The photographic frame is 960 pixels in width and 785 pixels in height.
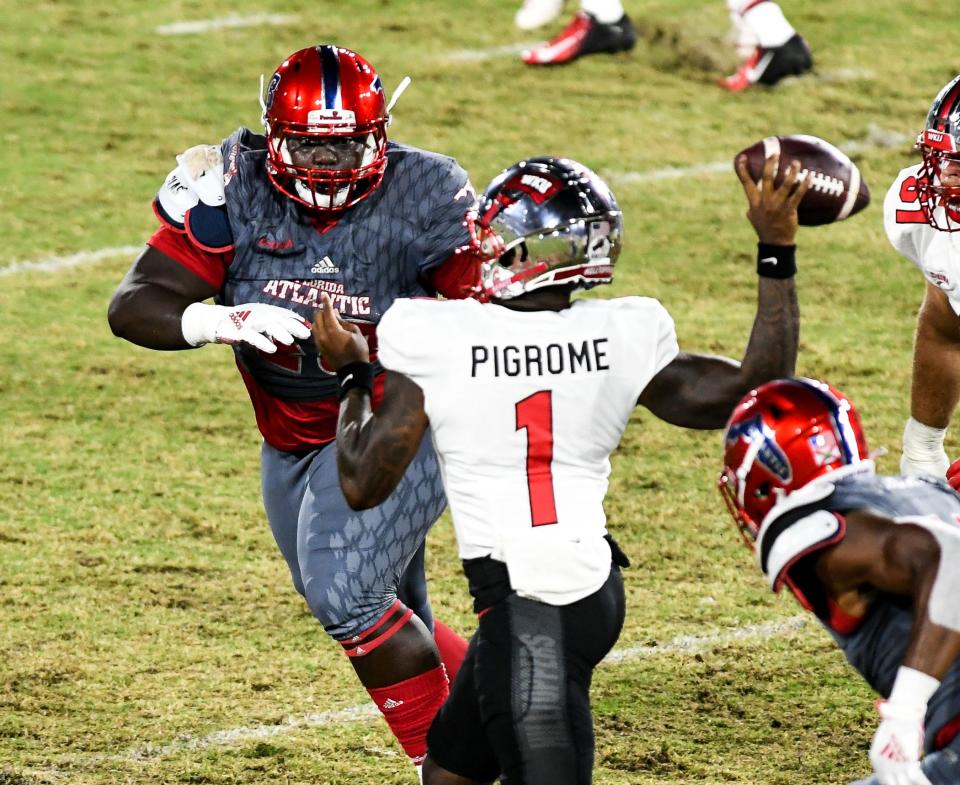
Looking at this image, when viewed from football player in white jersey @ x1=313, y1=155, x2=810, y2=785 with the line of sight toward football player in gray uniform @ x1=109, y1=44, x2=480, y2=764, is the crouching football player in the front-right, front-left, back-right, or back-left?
back-right

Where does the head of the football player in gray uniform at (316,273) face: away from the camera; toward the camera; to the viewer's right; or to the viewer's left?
toward the camera

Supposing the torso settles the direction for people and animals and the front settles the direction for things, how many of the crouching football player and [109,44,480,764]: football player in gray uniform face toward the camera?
1

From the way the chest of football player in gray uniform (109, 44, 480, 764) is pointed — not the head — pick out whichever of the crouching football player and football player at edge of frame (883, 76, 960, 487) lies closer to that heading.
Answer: the crouching football player

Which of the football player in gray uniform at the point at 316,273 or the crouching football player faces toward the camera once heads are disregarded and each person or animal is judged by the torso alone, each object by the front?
the football player in gray uniform

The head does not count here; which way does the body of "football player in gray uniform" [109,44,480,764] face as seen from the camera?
toward the camera

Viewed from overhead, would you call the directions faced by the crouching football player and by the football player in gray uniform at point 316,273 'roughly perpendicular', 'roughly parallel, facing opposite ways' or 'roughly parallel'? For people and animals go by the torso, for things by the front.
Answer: roughly perpendicular

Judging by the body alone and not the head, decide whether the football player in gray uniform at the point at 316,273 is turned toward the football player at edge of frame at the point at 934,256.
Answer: no

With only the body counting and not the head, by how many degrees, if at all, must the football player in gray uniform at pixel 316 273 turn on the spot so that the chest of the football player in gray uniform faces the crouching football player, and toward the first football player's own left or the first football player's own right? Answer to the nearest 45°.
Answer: approximately 45° to the first football player's own left

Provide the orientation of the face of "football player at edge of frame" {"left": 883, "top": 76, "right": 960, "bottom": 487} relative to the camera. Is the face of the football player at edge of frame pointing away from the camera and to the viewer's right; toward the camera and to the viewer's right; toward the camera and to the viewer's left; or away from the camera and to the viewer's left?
toward the camera and to the viewer's left

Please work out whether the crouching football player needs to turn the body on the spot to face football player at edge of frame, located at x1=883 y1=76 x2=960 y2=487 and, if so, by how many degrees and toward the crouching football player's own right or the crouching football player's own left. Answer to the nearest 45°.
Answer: approximately 90° to the crouching football player's own right

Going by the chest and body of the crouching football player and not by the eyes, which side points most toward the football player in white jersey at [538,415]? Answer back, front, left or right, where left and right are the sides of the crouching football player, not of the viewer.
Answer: front

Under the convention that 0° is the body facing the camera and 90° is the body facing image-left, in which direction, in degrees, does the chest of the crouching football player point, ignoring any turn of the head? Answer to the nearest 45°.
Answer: approximately 90°

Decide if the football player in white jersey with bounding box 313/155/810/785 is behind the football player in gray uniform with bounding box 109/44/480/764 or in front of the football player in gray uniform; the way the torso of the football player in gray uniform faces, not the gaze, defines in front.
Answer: in front

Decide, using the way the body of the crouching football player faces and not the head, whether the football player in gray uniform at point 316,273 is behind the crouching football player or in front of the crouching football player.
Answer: in front
